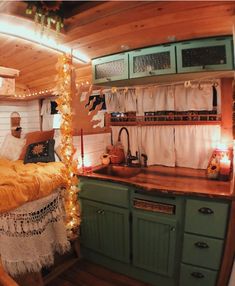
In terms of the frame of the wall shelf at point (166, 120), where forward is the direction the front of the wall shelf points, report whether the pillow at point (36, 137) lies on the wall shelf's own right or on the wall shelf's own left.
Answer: on the wall shelf's own right

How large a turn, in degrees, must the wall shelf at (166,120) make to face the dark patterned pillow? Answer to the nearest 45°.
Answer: approximately 90° to its right

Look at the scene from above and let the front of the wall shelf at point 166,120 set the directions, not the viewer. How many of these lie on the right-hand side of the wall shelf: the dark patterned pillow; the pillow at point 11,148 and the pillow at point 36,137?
3

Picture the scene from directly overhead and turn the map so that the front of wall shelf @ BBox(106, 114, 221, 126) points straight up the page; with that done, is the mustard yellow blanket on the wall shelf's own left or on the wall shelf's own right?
on the wall shelf's own right

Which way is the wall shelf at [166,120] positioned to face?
toward the camera

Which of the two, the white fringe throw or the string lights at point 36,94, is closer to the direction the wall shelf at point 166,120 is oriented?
the white fringe throw

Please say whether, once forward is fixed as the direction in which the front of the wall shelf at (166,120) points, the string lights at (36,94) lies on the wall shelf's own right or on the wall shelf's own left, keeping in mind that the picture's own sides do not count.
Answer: on the wall shelf's own right

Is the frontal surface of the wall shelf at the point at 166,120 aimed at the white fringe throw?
no

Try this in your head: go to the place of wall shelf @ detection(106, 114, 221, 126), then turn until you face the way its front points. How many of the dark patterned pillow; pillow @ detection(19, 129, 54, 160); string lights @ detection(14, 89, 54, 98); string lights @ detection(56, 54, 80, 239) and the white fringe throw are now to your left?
0

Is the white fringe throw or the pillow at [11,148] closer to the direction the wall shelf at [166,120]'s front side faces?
the white fringe throw

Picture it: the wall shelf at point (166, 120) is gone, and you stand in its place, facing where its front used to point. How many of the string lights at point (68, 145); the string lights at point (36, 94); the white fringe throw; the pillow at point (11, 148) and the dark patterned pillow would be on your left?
0

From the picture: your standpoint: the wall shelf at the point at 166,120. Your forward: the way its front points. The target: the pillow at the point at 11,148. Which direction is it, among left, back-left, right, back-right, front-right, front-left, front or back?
right

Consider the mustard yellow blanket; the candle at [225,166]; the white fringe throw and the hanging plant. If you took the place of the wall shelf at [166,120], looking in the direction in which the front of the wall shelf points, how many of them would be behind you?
0

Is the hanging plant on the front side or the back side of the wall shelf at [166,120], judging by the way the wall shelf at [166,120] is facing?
on the front side

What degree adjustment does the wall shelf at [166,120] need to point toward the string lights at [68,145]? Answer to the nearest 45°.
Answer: approximately 45° to its right

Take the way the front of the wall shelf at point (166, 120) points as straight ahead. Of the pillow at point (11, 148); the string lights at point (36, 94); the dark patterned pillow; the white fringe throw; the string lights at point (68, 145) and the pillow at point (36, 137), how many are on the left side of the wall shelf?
0
